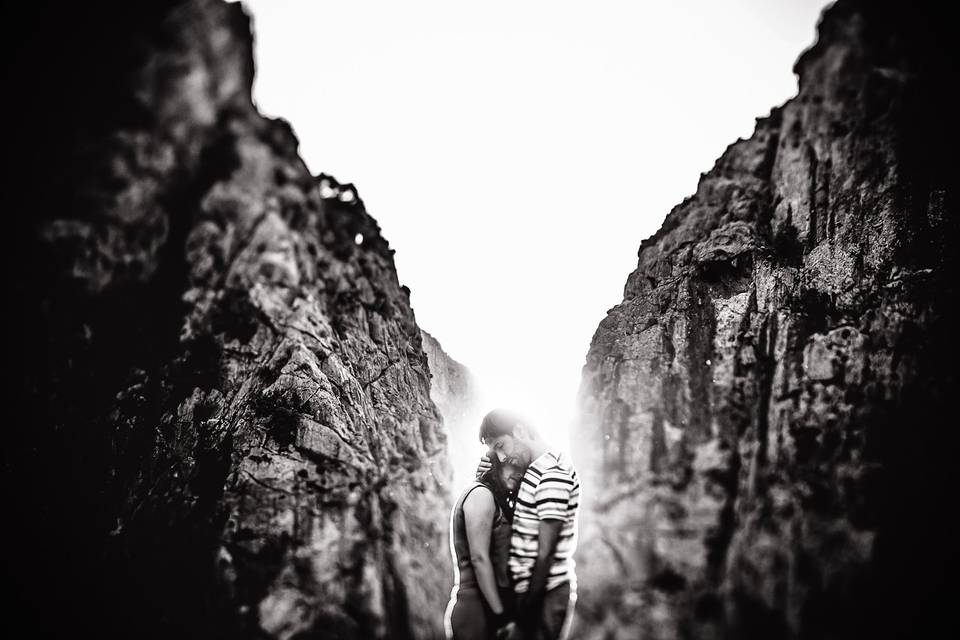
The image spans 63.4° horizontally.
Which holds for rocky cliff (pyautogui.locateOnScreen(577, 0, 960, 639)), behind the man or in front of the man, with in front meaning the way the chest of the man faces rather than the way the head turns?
behind

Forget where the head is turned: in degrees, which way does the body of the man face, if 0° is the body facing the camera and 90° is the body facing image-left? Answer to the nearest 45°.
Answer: approximately 90°

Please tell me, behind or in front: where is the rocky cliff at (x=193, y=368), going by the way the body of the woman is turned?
behind

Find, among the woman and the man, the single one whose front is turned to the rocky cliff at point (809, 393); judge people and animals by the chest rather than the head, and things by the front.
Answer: the woman

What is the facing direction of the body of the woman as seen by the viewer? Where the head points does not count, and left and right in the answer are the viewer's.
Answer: facing to the right of the viewer

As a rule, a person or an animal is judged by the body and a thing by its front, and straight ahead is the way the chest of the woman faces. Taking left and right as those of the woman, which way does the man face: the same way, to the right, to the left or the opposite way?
the opposite way
